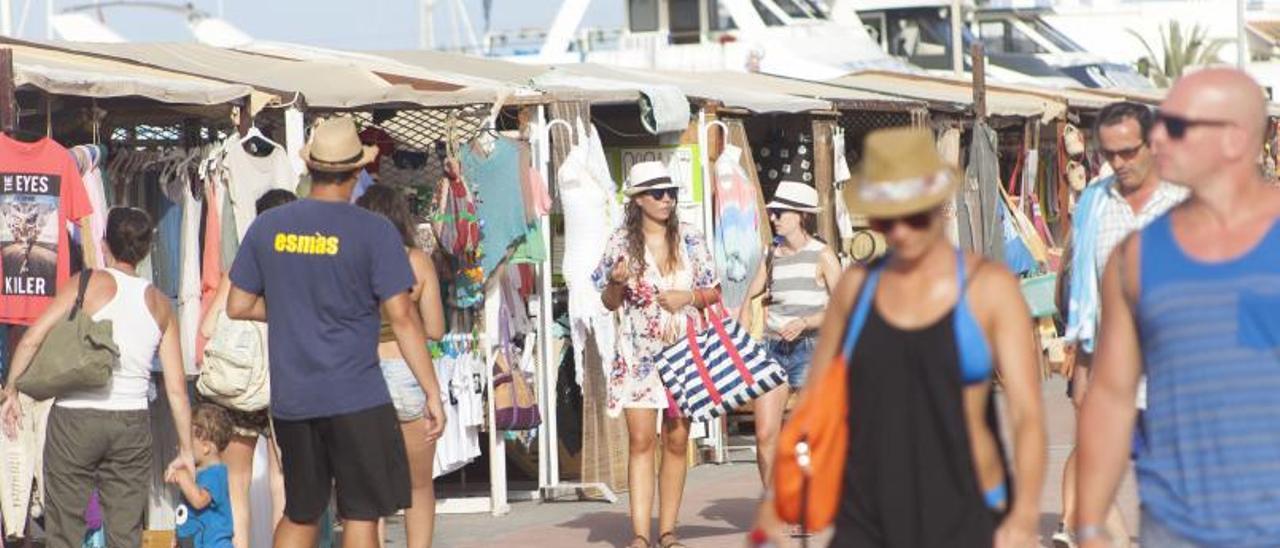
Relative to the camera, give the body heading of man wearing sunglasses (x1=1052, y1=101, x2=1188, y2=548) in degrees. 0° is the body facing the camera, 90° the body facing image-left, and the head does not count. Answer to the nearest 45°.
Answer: approximately 0°

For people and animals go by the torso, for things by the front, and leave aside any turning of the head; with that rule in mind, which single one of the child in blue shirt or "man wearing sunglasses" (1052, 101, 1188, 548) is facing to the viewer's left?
the child in blue shirt

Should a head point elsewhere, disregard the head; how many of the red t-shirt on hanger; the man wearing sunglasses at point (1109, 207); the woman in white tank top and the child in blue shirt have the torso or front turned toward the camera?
2

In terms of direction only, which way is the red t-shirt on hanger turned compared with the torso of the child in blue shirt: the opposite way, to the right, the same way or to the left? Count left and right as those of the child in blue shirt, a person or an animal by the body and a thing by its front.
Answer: to the left

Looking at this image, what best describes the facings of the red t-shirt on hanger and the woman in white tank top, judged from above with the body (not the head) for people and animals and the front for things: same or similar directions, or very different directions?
very different directions

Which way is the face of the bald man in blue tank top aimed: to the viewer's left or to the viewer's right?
to the viewer's left

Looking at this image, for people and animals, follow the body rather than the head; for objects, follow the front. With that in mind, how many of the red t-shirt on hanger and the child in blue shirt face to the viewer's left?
1

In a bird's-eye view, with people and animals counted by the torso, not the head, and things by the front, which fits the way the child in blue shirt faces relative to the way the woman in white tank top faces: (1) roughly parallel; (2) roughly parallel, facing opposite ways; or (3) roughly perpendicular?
roughly perpendicular

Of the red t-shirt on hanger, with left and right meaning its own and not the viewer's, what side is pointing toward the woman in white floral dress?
left

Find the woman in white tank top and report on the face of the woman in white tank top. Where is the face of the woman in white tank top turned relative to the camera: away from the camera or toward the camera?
away from the camera
